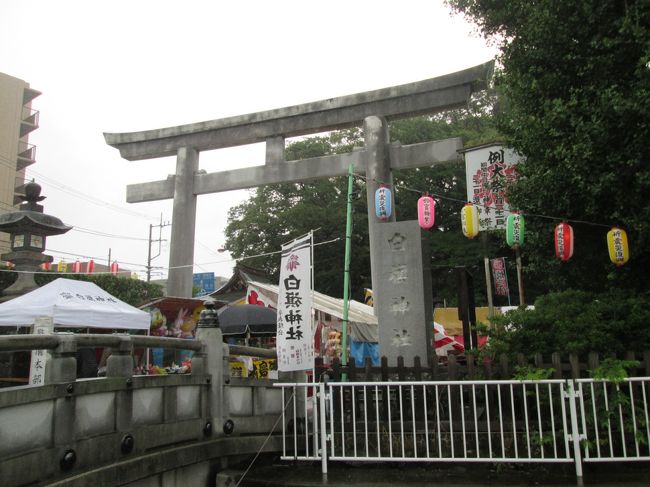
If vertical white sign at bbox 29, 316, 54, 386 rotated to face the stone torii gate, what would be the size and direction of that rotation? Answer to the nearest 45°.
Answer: approximately 135° to its left

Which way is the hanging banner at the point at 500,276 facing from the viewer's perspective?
toward the camera

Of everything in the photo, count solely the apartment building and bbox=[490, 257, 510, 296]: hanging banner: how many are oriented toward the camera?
1

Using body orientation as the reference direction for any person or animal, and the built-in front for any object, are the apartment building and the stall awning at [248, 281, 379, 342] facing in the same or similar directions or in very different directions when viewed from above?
very different directions

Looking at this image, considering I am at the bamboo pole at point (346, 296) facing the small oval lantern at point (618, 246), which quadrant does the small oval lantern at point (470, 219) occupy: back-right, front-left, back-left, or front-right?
front-left

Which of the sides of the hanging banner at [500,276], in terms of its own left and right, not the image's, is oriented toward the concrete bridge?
front

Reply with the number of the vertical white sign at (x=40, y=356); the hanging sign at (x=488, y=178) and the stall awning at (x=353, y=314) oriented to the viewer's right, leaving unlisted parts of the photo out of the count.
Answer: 0

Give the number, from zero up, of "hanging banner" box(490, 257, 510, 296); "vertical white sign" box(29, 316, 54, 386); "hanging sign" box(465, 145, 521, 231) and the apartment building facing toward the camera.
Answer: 3

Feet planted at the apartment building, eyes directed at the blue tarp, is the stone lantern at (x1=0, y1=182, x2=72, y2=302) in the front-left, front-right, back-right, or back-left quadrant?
front-right

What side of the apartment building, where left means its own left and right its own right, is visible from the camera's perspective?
right

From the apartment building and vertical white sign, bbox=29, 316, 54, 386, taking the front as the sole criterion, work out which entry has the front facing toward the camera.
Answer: the vertical white sign

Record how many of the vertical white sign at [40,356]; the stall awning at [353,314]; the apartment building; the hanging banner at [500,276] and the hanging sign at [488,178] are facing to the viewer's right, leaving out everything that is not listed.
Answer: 1

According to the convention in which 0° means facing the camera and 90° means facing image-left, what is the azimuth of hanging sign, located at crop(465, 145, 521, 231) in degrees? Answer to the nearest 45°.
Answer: approximately 0°

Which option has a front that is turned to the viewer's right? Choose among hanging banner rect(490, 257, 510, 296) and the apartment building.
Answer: the apartment building

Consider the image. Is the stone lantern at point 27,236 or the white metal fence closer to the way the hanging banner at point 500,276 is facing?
the white metal fence
